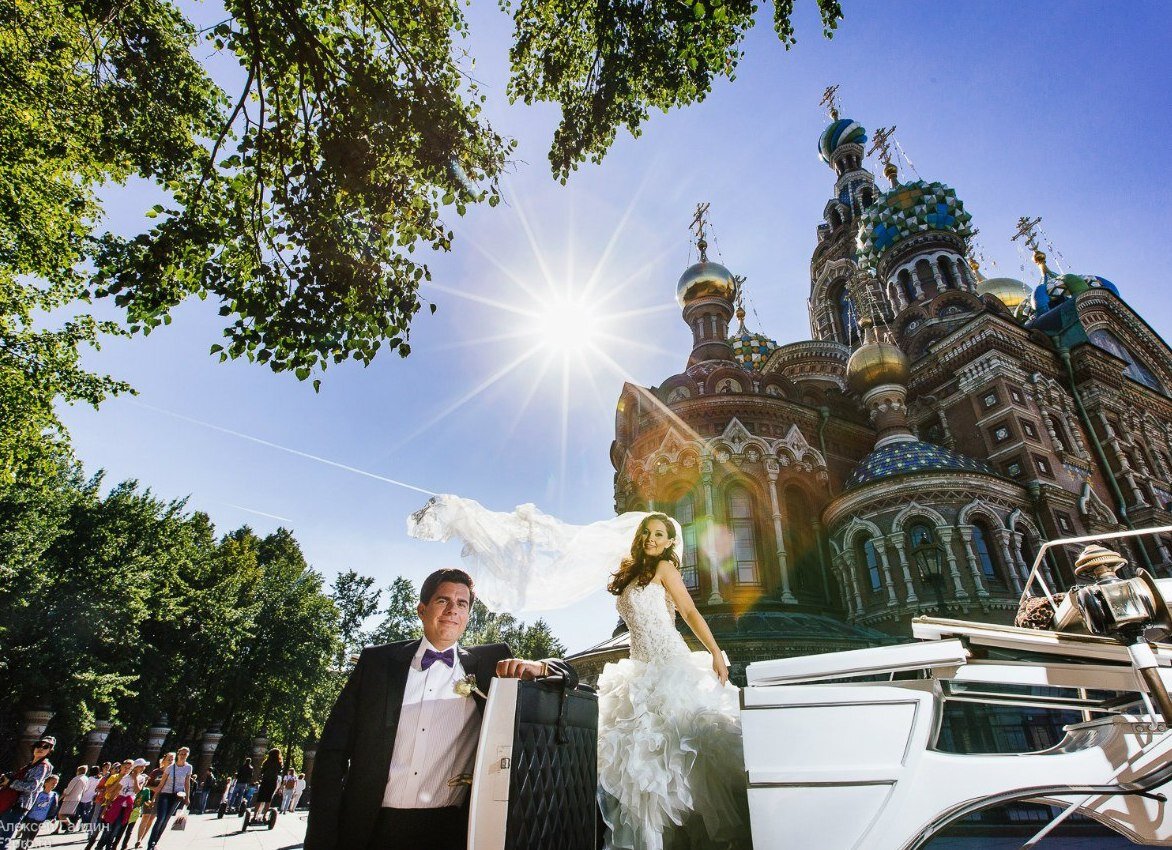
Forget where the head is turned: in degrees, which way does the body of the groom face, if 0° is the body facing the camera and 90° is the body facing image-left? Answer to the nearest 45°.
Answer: approximately 0°

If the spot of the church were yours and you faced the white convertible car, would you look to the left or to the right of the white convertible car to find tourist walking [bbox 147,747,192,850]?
right

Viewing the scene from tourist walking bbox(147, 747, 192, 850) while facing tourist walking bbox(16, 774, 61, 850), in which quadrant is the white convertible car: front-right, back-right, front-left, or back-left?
back-left

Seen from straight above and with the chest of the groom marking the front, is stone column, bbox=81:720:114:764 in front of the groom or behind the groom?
behind

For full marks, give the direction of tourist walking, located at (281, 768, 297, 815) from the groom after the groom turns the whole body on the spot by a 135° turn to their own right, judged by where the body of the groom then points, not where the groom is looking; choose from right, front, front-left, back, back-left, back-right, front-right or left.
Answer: front-right

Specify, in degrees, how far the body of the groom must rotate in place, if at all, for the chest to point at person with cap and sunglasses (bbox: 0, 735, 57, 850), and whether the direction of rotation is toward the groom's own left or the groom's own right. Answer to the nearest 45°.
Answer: approximately 135° to the groom's own right
